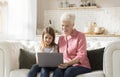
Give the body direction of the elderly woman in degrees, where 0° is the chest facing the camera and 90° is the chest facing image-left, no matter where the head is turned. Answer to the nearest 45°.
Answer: approximately 45°

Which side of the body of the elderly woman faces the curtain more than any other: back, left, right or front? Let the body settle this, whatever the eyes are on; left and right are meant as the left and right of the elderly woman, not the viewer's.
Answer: right

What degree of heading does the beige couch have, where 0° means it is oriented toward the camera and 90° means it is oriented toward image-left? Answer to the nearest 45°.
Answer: approximately 0°

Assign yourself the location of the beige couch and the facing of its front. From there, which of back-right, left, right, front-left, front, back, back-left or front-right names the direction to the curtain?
back
